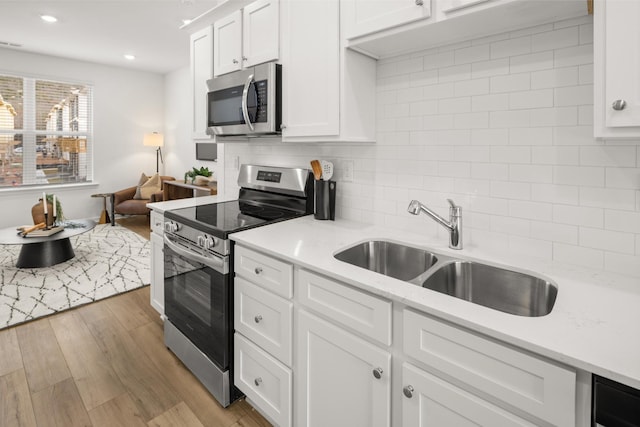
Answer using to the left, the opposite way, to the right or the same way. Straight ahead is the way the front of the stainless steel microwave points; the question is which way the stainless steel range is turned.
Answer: the same way

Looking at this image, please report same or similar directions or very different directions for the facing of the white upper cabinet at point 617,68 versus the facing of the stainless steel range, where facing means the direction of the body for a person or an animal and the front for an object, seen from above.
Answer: same or similar directions

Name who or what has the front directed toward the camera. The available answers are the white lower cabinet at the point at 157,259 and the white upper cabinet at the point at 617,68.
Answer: the white upper cabinet

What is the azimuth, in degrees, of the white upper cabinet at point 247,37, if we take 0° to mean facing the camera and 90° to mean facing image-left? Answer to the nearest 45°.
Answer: approximately 45°

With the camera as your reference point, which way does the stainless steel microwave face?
facing the viewer and to the left of the viewer

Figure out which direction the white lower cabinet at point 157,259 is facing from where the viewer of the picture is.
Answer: facing to the left of the viewer

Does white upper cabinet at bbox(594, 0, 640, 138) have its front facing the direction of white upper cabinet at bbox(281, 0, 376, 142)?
no

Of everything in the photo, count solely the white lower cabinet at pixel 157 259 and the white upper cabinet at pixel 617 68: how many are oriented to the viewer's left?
1

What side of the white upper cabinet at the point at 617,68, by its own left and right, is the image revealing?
front

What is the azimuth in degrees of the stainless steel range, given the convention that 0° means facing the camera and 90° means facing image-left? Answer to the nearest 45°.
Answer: approximately 45°
